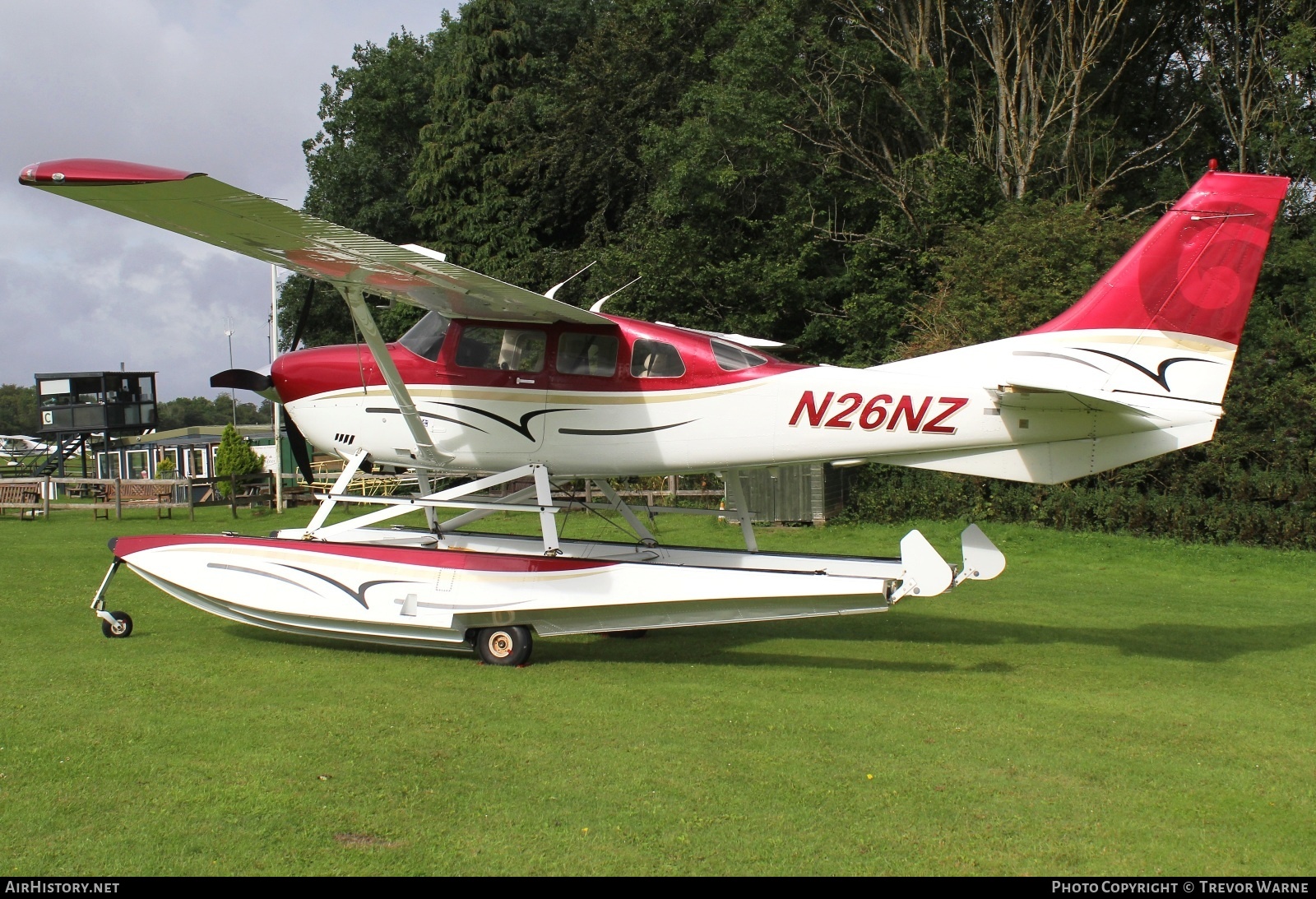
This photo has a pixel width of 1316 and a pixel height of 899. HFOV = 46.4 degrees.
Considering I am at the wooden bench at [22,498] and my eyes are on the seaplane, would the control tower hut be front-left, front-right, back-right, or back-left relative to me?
back-left

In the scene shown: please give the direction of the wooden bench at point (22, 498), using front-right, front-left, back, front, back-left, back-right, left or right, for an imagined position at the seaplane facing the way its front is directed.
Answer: front-right

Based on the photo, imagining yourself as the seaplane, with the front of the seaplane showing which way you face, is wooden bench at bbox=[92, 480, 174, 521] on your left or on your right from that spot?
on your right

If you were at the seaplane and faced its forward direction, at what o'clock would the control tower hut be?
The control tower hut is roughly at 2 o'clock from the seaplane.

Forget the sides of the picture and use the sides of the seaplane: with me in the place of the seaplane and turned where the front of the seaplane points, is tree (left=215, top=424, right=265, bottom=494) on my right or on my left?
on my right

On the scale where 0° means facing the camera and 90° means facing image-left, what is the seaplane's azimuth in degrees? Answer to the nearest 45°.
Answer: approximately 90°

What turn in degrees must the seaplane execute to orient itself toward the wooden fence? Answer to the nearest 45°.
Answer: approximately 45° to its right
